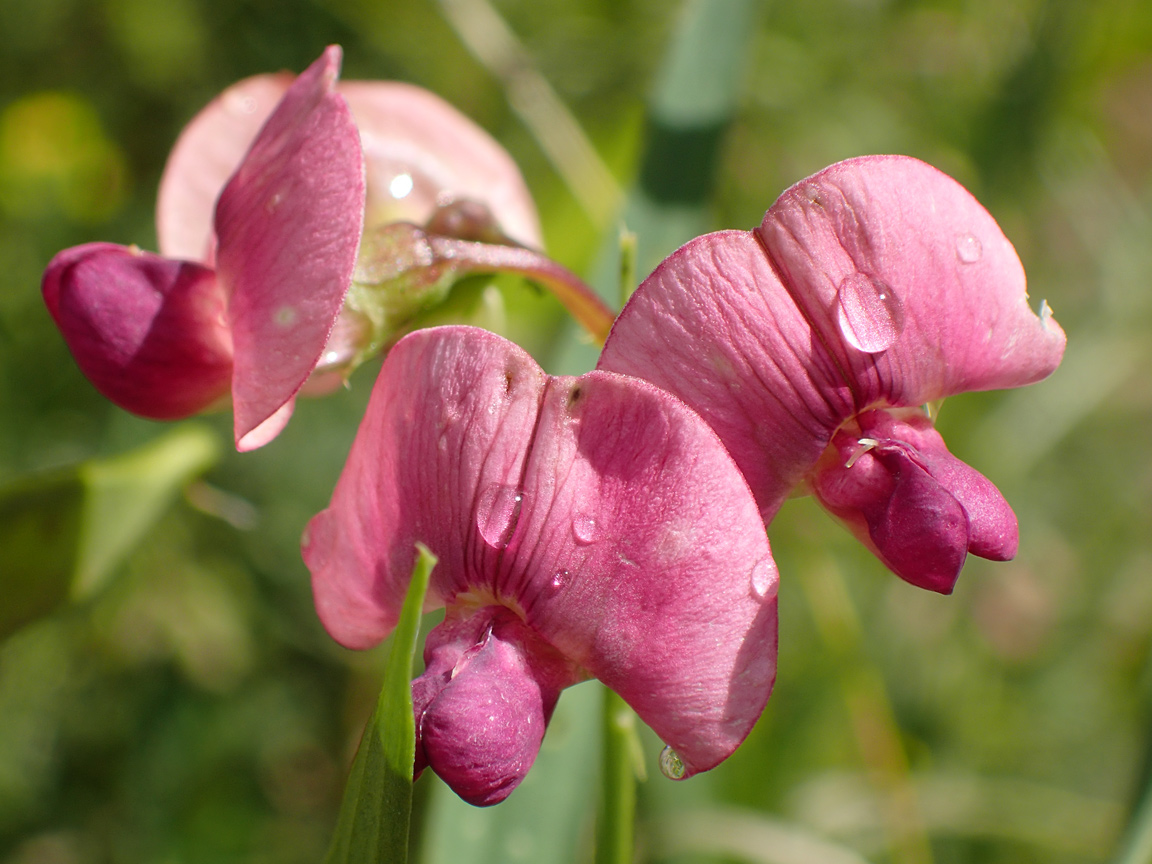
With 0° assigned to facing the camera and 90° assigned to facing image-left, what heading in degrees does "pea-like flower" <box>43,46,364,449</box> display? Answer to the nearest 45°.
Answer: approximately 90°

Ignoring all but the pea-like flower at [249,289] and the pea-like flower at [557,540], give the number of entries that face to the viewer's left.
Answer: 1

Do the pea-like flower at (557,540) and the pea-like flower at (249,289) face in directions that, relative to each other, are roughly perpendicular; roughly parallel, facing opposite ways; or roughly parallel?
roughly perpendicular

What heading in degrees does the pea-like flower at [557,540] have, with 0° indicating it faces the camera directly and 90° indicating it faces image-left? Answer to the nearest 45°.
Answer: approximately 0°
